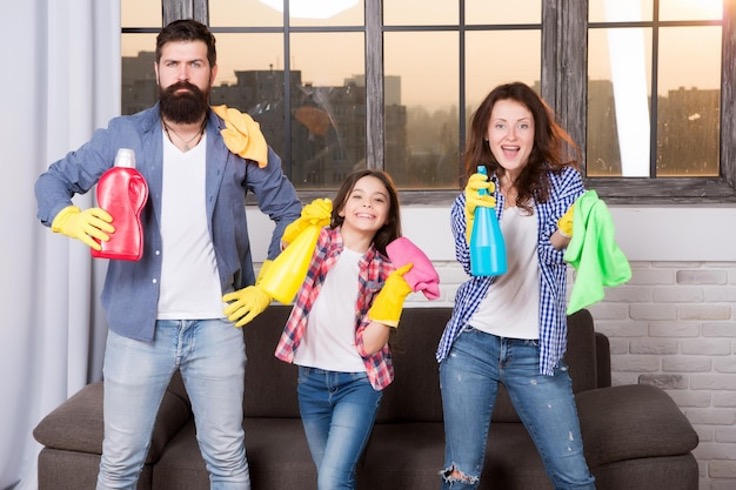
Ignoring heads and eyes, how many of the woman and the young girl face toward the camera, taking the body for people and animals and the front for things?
2

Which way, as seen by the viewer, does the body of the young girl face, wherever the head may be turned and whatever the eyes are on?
toward the camera

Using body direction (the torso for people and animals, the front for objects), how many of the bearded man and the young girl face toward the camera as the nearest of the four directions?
2

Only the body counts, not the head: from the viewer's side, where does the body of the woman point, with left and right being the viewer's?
facing the viewer

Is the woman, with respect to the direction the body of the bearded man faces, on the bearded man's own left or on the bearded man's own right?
on the bearded man's own left

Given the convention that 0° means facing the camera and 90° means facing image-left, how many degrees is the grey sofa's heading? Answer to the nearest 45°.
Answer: approximately 0°

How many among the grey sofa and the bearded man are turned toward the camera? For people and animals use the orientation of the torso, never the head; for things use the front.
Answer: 2
